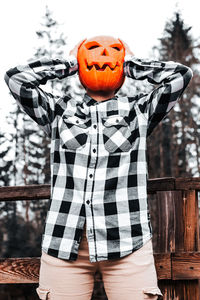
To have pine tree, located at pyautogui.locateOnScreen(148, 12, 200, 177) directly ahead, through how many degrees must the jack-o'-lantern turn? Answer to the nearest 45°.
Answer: approximately 180°

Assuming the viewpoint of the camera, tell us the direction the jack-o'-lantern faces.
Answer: facing the viewer

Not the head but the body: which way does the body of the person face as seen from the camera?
toward the camera
